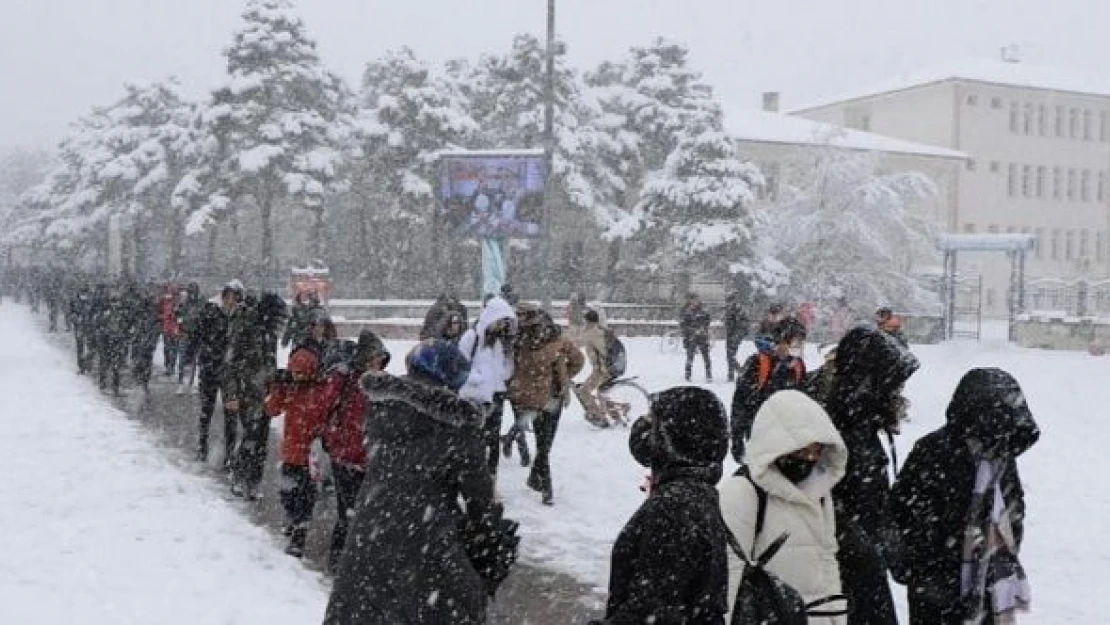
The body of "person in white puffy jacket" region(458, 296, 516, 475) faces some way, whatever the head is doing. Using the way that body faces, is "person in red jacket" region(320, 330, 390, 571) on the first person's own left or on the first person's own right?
on the first person's own right

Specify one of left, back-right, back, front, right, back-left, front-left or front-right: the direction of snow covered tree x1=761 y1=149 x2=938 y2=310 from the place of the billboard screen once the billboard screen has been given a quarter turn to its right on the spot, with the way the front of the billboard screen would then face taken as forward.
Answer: back-right

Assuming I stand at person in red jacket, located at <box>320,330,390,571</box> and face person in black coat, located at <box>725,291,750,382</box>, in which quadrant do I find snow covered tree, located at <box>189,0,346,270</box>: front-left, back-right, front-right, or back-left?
front-left

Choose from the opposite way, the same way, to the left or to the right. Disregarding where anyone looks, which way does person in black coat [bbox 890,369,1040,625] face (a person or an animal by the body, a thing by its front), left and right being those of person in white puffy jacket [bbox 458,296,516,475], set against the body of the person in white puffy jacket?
the same way

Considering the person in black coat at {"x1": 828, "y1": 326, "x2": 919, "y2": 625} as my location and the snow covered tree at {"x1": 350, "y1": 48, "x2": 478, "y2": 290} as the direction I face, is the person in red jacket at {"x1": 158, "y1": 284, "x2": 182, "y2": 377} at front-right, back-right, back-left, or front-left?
front-left

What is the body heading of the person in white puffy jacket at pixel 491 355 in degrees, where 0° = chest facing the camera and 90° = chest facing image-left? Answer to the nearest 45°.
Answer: approximately 315°

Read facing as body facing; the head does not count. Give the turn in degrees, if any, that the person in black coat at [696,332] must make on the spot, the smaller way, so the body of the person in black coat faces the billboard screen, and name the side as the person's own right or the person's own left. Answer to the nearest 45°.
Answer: approximately 135° to the person's own right

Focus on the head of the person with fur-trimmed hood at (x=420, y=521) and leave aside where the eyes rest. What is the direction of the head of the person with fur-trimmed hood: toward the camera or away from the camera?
away from the camera

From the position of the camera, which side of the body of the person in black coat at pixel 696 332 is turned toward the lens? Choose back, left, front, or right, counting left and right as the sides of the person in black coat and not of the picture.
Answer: front

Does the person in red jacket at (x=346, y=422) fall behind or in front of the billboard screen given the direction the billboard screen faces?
in front

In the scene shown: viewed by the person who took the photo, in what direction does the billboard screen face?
facing the viewer

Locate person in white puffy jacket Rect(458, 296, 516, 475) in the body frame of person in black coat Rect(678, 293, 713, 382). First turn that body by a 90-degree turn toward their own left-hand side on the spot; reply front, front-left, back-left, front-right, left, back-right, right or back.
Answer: right

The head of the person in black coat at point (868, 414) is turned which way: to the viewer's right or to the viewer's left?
to the viewer's right
